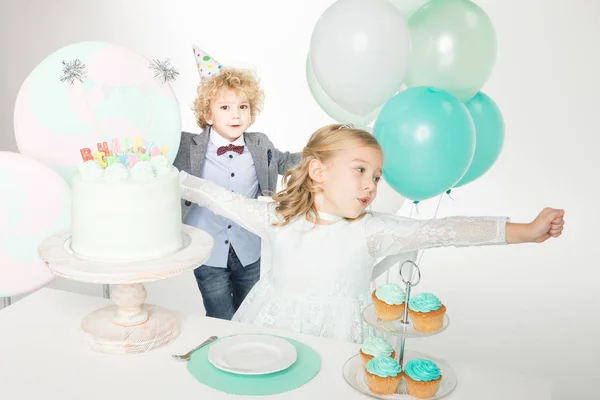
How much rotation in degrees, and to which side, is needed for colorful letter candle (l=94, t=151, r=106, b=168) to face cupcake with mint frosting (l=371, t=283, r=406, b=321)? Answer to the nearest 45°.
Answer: approximately 45° to its left

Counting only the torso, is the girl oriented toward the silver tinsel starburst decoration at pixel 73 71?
no

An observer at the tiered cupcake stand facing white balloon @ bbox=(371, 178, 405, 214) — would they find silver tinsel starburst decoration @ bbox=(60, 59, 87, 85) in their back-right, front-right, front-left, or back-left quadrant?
front-left

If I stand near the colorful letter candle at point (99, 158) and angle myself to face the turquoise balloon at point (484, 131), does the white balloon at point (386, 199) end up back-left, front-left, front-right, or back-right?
front-left

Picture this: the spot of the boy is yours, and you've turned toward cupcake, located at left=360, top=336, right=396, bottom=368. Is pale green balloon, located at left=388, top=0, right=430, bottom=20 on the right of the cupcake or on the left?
left

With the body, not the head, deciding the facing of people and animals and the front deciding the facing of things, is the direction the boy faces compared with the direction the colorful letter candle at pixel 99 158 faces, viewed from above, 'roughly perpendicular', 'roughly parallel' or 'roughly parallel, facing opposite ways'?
roughly parallel

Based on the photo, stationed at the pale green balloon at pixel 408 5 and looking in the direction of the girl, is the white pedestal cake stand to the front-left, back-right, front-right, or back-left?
front-right

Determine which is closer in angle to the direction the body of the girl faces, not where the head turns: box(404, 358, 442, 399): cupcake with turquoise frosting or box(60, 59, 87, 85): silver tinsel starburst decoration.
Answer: the cupcake with turquoise frosting

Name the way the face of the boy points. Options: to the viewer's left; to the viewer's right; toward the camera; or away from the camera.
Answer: toward the camera

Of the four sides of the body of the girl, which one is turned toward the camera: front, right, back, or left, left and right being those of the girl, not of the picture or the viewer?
front

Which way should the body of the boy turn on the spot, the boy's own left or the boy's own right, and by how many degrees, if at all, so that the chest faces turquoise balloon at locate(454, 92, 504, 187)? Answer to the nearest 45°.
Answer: approximately 90° to the boy's own left

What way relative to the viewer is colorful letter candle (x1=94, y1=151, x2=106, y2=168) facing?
toward the camera

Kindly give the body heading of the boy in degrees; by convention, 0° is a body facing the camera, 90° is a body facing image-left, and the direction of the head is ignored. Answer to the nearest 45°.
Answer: approximately 0°

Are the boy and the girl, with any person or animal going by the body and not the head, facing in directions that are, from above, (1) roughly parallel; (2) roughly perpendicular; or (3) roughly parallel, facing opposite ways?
roughly parallel

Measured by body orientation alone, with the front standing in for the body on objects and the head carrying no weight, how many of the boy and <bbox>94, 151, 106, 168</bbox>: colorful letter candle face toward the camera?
2

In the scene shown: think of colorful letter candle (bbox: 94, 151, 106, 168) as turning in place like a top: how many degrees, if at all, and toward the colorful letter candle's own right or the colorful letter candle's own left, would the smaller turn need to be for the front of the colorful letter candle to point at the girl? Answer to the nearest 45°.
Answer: approximately 90° to the colorful letter candle's own left
